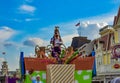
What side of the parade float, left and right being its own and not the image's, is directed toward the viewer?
front
